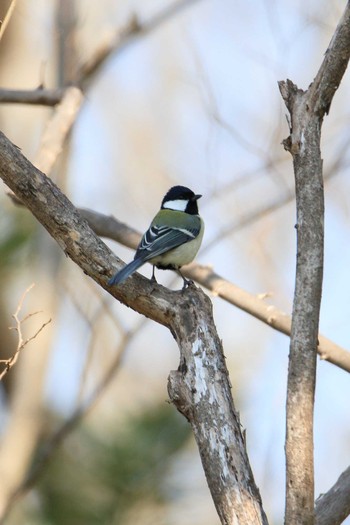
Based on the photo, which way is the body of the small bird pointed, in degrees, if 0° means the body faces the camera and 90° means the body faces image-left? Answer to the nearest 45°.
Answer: approximately 270°
